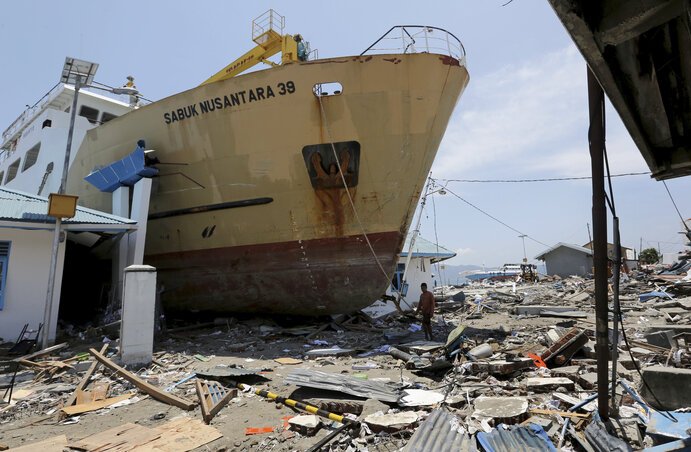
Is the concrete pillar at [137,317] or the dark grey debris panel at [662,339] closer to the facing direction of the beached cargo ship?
the dark grey debris panel

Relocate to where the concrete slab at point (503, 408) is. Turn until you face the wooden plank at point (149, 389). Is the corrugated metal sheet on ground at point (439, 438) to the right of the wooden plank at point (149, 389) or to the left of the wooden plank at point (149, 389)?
left

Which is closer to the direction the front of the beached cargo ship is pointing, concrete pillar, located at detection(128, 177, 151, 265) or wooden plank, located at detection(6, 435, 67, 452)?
the wooden plank

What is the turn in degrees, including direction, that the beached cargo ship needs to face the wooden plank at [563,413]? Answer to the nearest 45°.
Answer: approximately 45° to its right

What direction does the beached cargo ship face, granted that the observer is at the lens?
facing the viewer and to the right of the viewer

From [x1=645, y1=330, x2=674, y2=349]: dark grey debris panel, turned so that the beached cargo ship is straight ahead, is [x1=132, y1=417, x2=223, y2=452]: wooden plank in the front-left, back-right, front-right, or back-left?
front-left

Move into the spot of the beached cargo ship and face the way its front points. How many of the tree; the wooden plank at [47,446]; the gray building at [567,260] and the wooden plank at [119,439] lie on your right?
2

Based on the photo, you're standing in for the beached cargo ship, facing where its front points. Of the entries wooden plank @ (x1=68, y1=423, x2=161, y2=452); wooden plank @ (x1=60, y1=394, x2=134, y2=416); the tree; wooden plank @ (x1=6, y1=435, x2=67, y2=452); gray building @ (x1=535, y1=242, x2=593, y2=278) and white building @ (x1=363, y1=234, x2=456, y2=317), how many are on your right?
3

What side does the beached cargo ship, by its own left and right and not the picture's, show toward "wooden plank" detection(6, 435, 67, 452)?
right

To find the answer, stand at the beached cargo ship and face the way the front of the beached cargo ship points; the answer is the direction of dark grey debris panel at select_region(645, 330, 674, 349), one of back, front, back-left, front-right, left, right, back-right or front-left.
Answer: front

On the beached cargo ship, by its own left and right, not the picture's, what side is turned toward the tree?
left

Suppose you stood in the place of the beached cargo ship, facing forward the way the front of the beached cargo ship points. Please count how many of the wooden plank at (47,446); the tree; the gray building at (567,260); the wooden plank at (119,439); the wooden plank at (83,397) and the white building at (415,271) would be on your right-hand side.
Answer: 3

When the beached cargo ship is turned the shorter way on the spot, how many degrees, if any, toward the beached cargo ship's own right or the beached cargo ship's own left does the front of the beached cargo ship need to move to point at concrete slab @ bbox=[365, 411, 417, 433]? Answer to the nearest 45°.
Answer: approximately 45° to the beached cargo ship's own right

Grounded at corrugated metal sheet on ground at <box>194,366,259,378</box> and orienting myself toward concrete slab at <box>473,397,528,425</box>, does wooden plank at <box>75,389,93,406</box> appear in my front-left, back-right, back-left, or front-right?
back-right

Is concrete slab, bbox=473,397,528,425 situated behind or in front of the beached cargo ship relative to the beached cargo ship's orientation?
in front

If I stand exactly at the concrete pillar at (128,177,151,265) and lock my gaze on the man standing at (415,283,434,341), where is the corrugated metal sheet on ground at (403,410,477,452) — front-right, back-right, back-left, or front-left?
front-right

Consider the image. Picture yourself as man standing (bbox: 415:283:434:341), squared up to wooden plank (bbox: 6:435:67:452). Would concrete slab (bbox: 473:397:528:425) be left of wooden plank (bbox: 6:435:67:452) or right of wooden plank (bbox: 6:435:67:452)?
left

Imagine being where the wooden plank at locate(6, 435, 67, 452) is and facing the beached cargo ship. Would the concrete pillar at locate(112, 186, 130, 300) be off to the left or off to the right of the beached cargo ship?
left

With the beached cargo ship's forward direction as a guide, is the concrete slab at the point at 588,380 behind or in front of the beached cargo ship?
in front
